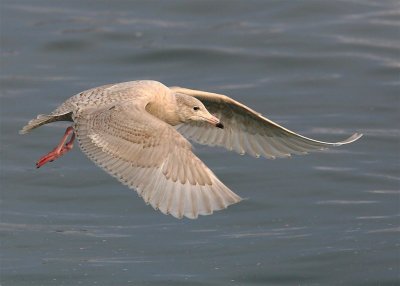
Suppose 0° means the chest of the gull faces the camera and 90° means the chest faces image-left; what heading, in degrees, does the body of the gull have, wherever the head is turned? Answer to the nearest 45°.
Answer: approximately 270°
